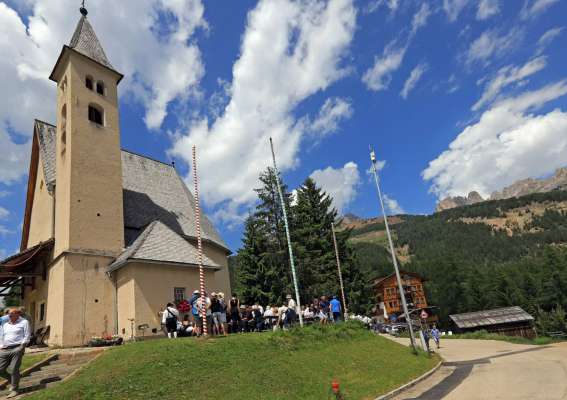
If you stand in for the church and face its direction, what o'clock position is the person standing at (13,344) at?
The person standing is roughly at 9 o'clock from the church.

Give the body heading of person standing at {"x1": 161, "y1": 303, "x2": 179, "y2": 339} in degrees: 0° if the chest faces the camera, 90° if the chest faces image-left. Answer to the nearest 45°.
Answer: approximately 180°

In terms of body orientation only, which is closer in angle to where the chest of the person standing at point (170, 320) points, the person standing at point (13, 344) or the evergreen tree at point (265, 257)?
the evergreen tree

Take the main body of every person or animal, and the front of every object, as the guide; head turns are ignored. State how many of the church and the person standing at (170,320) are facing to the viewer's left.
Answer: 1

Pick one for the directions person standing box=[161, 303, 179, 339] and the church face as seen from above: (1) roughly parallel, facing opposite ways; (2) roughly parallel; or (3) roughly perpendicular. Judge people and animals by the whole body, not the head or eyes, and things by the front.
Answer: roughly perpendicular

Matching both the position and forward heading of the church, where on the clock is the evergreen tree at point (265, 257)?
The evergreen tree is roughly at 5 o'clock from the church.

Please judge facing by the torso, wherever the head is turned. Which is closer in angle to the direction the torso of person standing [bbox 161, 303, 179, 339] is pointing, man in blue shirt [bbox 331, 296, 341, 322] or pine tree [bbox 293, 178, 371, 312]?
the pine tree

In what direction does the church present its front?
to the viewer's left

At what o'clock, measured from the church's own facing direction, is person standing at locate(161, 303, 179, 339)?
The person standing is roughly at 8 o'clock from the church.

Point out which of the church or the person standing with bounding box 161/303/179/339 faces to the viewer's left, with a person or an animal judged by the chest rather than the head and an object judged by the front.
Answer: the church
